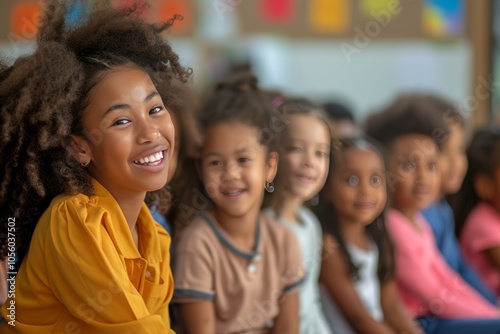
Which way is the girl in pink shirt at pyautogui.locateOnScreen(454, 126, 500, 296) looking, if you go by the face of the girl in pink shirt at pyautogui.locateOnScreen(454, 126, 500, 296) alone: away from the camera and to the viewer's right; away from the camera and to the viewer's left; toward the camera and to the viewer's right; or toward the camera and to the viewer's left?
toward the camera and to the viewer's left

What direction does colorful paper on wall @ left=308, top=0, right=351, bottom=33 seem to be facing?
toward the camera

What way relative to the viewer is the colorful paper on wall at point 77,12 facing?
toward the camera

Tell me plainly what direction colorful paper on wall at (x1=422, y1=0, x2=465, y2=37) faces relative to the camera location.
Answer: facing the viewer

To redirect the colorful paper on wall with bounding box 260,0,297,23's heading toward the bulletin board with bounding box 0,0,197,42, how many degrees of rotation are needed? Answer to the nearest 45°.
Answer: approximately 90° to its right

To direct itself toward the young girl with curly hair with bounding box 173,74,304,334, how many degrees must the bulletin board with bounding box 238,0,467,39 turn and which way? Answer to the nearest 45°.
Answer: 0° — it already faces them

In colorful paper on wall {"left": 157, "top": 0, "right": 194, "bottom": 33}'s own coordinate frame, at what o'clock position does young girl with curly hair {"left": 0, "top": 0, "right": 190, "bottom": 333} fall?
The young girl with curly hair is roughly at 12 o'clock from the colorful paper on wall.

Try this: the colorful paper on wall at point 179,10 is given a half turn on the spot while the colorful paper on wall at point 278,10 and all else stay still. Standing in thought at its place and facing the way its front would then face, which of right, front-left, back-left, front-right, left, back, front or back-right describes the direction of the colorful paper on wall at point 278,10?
right

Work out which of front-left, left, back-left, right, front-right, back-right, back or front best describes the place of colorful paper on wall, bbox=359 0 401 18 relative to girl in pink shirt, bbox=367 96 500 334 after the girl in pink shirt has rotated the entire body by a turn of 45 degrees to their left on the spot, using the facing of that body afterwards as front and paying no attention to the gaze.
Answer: left
